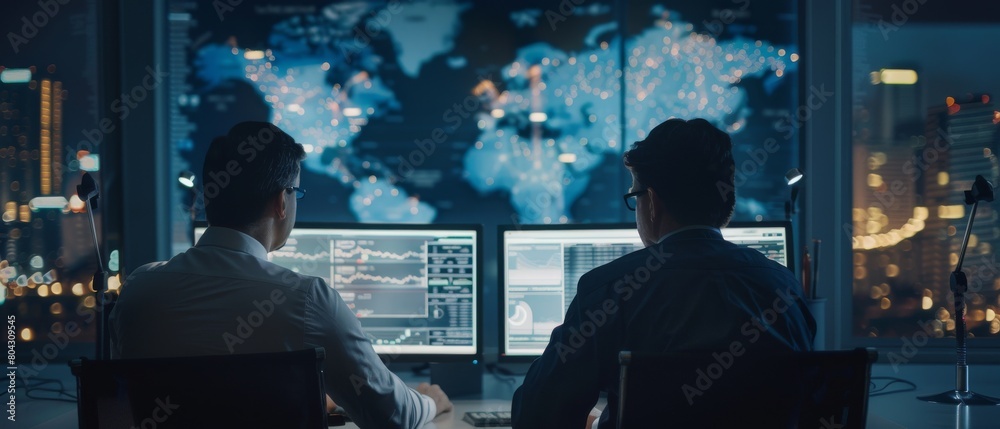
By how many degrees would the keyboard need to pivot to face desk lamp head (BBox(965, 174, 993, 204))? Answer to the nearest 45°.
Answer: approximately 90° to its left

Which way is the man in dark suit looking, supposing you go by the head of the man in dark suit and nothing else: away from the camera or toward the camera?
away from the camera

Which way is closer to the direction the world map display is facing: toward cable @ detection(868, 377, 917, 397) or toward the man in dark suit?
the man in dark suit

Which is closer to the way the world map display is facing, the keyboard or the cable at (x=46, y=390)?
the keyboard

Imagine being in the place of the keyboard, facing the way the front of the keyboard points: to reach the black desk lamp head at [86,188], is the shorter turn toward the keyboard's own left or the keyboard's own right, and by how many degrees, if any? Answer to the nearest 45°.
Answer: approximately 90° to the keyboard's own right

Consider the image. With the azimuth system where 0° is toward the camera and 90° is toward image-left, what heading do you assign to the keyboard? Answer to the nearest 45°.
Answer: approximately 0°

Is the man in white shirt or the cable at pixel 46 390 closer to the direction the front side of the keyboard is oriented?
the man in white shirt

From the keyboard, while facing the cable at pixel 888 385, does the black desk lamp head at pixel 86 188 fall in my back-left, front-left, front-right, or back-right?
back-left

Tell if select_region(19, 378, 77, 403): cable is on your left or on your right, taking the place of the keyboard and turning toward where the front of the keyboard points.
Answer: on your right

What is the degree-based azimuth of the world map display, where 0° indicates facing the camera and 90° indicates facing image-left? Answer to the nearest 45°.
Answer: approximately 0°

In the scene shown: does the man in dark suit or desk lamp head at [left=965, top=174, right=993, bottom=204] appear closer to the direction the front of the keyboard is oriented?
the man in dark suit
